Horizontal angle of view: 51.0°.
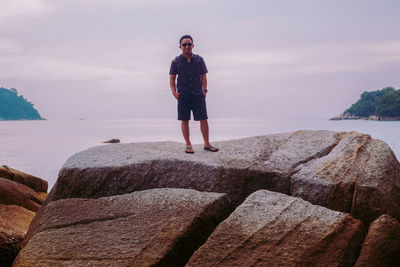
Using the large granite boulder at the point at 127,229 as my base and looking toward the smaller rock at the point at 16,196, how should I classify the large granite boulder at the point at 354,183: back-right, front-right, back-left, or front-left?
back-right

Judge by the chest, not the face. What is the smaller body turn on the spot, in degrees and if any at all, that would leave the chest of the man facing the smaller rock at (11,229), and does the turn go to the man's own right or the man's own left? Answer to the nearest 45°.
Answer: approximately 45° to the man's own right

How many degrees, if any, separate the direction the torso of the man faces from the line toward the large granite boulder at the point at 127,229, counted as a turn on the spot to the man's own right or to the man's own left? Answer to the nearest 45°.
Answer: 0° — they already face it

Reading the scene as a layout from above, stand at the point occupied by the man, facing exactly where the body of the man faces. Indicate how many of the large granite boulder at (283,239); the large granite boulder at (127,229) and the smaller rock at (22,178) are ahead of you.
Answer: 2

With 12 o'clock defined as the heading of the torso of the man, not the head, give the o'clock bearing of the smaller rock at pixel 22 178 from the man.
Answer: The smaller rock is roughly at 4 o'clock from the man.

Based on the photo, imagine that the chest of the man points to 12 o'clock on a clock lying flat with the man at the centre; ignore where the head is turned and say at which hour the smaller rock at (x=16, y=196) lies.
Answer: The smaller rock is roughly at 3 o'clock from the man.

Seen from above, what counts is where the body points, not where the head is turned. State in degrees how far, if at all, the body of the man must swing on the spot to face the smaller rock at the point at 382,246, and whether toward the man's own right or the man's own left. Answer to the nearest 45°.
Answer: approximately 45° to the man's own left

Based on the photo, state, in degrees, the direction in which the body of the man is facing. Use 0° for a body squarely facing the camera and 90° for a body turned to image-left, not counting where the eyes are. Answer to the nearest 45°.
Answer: approximately 0°

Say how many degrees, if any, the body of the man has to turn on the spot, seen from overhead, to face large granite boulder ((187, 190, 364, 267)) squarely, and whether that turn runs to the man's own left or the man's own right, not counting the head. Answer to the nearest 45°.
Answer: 0° — they already face it

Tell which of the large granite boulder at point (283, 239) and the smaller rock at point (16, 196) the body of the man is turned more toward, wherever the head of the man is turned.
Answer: the large granite boulder
